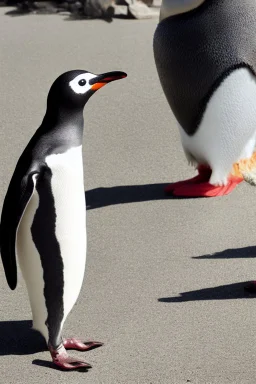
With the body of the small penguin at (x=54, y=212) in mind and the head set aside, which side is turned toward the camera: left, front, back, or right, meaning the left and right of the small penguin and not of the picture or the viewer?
right

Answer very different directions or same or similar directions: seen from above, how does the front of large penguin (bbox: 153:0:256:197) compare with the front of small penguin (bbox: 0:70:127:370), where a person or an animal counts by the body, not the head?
very different directions

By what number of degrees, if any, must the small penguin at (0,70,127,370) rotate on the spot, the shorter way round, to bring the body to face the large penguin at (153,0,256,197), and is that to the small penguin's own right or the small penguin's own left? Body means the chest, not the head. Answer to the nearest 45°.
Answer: approximately 45° to the small penguin's own left
